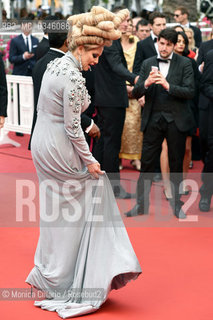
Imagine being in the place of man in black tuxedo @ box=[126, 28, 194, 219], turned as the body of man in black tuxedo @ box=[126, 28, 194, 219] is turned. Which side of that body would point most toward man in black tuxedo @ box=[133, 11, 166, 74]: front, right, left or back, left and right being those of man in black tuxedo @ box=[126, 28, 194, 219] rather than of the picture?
back

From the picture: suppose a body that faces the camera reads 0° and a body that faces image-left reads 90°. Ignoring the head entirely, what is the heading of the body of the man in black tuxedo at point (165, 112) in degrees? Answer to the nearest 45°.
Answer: approximately 0°

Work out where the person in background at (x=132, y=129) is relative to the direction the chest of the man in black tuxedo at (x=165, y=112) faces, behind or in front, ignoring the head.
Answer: behind

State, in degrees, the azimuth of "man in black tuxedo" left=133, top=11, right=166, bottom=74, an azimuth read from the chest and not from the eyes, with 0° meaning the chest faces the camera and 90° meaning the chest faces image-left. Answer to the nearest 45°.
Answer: approximately 315°

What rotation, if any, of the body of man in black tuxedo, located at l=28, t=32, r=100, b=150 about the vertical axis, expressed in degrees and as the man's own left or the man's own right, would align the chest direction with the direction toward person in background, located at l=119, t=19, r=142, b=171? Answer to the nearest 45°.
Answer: approximately 45° to the man's own left

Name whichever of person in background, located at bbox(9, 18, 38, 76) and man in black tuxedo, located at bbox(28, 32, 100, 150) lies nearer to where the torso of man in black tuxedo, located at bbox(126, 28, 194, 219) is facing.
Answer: the man in black tuxedo

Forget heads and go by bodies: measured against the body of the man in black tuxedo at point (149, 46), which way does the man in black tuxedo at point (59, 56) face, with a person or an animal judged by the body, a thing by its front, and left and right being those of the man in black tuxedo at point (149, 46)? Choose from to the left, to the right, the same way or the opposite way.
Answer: to the left

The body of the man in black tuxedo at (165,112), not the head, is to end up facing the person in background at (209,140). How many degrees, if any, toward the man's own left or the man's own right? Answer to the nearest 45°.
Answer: approximately 135° to the man's own left

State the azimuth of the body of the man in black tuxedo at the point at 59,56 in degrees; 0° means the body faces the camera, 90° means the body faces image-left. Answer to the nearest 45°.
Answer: approximately 225°
